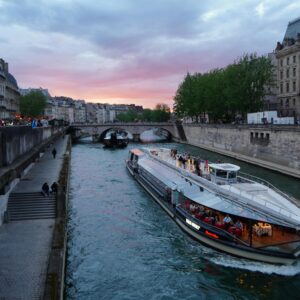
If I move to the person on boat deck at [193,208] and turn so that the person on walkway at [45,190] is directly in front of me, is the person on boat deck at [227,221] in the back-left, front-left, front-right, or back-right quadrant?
back-left

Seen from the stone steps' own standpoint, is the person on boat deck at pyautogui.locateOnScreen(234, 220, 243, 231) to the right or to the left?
on its left
